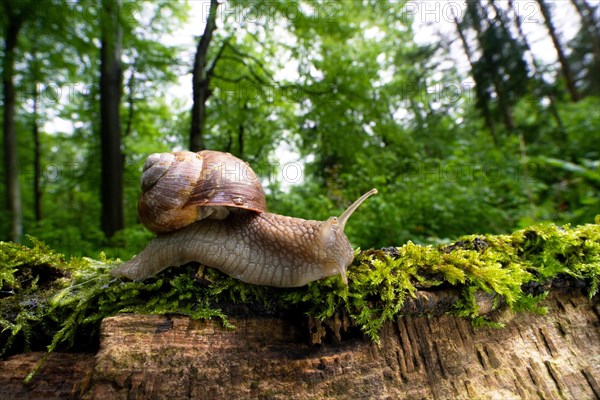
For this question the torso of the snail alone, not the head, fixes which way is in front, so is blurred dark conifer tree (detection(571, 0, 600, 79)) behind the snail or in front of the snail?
in front

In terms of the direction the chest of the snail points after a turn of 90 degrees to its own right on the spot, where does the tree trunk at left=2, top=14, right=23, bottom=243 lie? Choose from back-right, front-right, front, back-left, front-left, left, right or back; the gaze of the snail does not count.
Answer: back-right

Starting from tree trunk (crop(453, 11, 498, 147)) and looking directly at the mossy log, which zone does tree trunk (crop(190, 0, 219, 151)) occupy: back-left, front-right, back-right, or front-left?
front-right

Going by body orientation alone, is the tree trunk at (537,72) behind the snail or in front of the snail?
in front

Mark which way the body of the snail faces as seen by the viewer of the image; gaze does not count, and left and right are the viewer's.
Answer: facing to the right of the viewer

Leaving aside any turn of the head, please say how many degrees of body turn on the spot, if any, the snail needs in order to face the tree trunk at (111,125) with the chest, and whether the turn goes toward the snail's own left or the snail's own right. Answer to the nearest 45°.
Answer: approximately 135° to the snail's own left
